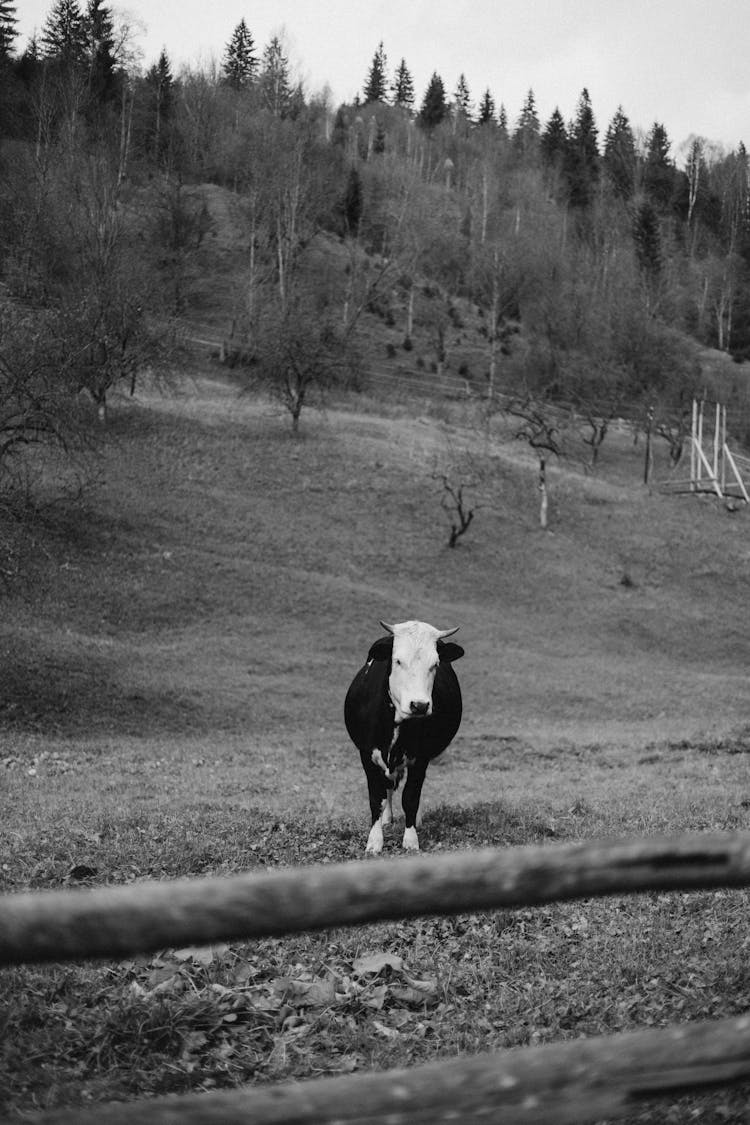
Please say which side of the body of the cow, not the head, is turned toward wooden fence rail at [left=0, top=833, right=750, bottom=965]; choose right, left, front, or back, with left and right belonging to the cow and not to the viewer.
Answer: front

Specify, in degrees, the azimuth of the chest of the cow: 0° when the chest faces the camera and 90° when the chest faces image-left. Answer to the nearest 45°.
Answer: approximately 0°

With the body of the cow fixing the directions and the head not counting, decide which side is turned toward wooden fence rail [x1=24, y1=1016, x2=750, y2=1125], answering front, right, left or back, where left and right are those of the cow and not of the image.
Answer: front
